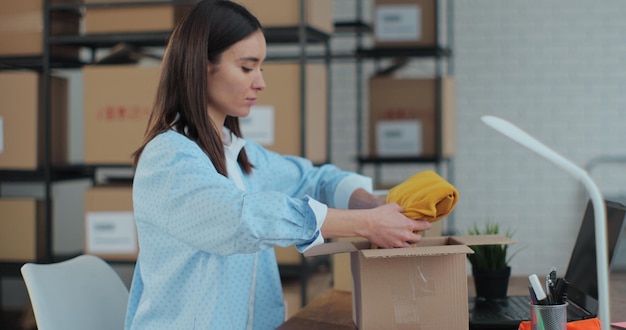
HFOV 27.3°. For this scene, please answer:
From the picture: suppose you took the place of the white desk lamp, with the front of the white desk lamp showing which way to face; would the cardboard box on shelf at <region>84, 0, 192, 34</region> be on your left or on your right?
on your right

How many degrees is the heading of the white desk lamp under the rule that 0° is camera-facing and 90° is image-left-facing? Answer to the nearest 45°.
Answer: approximately 90°

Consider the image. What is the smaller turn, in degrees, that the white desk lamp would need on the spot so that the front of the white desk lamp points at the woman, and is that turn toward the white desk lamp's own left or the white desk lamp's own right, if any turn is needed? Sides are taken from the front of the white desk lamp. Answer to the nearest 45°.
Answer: approximately 45° to the white desk lamp's own right

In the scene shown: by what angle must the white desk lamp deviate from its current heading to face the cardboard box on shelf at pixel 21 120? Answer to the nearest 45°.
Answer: approximately 45° to its right

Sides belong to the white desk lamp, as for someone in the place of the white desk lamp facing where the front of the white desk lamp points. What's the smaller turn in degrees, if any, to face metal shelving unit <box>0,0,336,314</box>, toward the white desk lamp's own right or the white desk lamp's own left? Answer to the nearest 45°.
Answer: approximately 45° to the white desk lamp's own right

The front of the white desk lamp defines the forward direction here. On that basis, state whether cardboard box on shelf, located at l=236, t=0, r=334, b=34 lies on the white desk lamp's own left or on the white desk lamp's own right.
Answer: on the white desk lamp's own right

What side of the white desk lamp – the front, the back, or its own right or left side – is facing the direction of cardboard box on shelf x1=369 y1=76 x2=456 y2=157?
right
